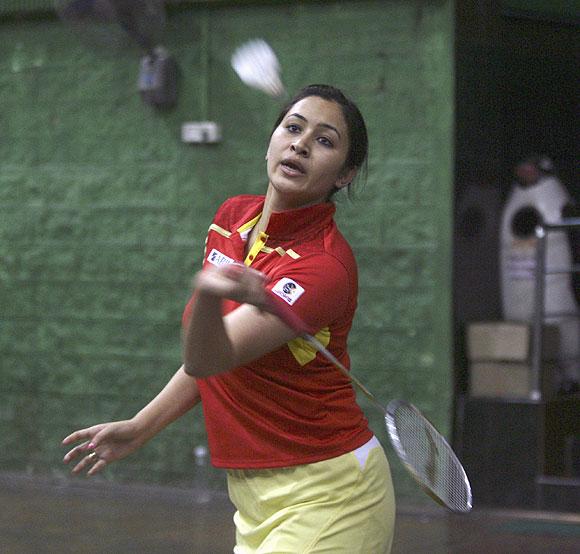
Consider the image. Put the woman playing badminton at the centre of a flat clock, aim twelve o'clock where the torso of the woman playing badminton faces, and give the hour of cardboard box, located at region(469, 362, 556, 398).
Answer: The cardboard box is roughly at 5 o'clock from the woman playing badminton.

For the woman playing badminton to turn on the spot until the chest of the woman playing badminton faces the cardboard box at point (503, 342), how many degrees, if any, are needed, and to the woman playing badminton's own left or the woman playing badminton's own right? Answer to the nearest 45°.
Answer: approximately 135° to the woman playing badminton's own right

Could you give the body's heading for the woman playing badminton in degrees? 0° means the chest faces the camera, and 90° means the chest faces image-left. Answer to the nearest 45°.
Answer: approximately 45°
